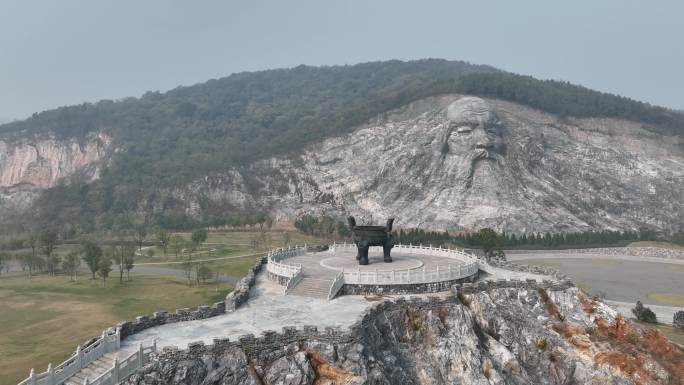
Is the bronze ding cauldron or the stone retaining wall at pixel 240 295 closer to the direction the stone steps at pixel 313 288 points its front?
the stone retaining wall

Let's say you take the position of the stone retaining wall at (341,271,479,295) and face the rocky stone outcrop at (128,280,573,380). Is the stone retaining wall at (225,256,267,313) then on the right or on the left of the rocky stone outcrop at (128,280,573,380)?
right

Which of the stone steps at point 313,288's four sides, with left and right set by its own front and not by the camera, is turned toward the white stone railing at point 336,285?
left

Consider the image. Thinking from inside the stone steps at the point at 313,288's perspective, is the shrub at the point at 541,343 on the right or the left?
on its left

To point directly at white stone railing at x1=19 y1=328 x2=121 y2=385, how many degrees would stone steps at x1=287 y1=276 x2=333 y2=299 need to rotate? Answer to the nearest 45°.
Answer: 0° — it already faces it

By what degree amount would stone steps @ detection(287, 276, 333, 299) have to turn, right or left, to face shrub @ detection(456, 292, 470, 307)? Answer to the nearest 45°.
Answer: approximately 135° to its left

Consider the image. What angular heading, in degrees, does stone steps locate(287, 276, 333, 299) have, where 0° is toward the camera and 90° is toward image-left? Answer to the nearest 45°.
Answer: approximately 45°

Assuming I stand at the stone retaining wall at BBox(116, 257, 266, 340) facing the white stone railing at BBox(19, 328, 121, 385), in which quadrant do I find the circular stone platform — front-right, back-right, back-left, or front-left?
back-left

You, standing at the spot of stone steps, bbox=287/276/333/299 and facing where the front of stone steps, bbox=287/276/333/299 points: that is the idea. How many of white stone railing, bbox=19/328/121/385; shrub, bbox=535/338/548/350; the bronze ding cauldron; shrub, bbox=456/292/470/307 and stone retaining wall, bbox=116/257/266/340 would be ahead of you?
2

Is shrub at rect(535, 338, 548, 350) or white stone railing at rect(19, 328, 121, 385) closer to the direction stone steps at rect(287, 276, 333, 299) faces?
the white stone railing

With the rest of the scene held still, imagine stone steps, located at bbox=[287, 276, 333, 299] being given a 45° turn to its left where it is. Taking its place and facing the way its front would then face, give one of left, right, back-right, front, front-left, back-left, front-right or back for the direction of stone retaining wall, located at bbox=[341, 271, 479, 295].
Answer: left

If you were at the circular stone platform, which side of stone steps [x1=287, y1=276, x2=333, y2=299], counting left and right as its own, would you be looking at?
back

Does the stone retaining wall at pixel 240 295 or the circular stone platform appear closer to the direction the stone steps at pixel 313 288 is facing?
the stone retaining wall

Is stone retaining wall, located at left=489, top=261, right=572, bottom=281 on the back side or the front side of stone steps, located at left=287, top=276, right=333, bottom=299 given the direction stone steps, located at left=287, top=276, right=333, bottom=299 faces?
on the back side
